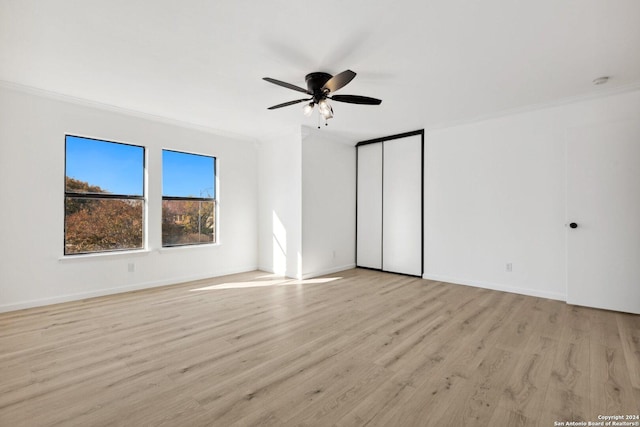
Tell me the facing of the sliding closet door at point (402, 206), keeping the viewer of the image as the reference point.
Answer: facing the viewer and to the left of the viewer

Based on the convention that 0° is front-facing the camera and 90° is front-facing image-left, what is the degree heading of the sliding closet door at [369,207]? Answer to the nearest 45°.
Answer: approximately 45°

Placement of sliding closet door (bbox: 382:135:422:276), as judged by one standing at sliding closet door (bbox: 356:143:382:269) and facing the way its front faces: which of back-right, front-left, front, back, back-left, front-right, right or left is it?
left

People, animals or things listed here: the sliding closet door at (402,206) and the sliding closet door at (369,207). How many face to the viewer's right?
0

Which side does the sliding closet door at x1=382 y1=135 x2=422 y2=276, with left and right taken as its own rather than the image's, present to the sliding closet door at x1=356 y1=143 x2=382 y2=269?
right
